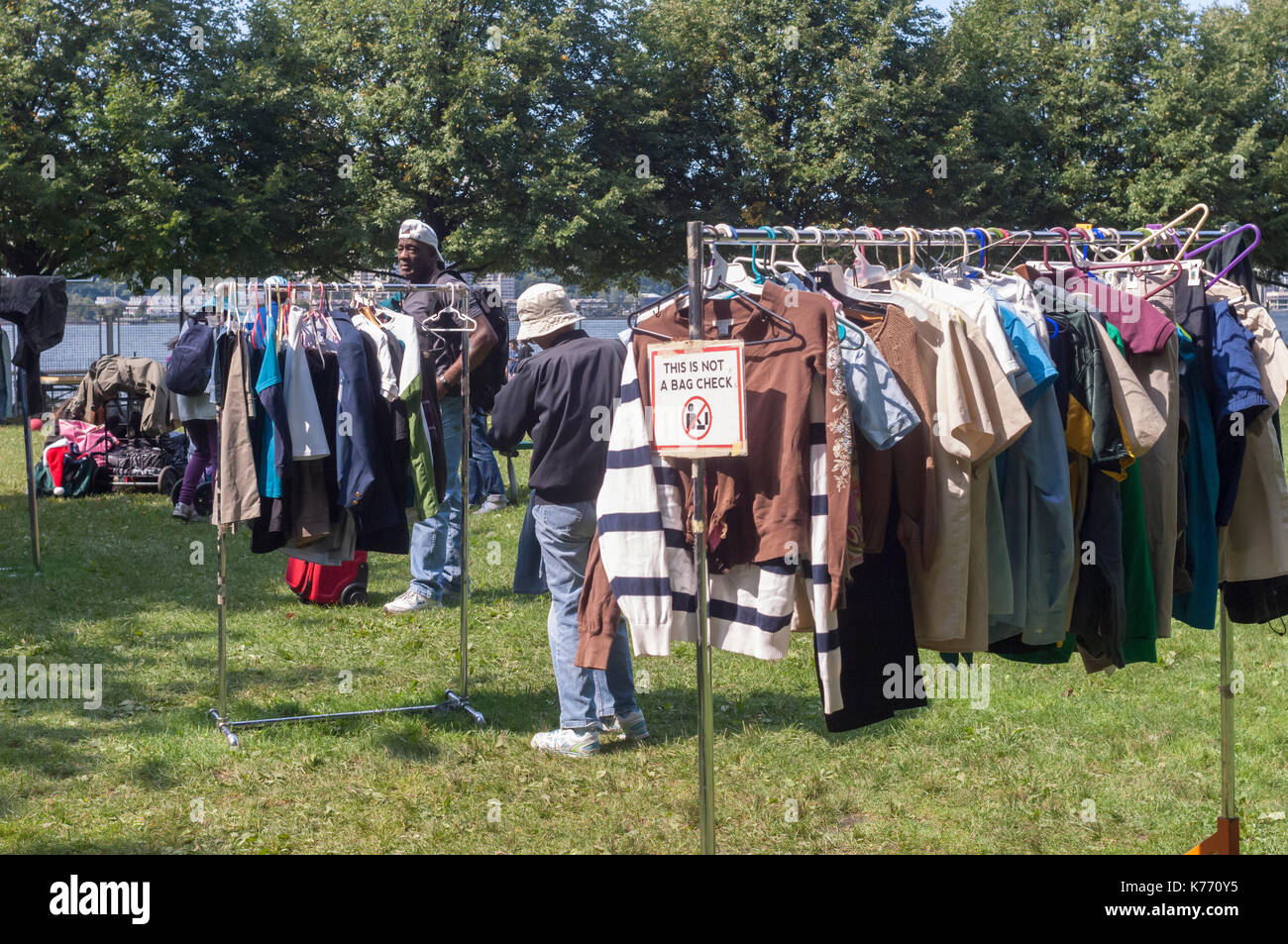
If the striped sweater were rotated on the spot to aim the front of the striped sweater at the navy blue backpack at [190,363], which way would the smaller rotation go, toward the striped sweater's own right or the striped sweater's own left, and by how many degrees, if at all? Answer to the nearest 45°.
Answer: approximately 135° to the striped sweater's own right

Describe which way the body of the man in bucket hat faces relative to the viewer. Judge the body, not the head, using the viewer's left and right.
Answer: facing away from the viewer and to the left of the viewer

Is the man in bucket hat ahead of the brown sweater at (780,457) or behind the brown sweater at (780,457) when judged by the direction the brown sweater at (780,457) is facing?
behind

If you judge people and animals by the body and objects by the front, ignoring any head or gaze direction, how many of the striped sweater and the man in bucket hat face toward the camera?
1

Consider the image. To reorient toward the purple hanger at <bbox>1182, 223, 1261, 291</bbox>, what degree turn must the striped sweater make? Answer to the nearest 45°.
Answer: approximately 135° to its left

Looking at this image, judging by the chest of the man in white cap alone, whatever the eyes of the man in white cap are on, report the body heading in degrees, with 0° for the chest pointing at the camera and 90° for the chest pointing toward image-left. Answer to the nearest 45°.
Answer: approximately 45°

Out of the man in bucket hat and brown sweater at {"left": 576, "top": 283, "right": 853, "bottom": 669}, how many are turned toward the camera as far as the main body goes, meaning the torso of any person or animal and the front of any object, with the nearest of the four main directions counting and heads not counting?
1
